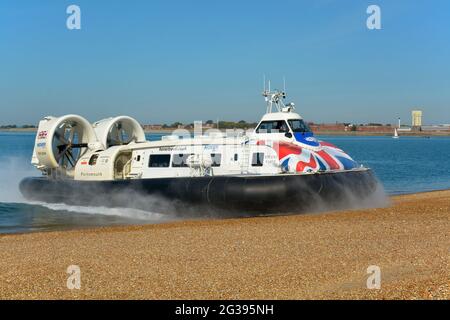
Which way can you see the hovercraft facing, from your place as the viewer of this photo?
facing the viewer and to the right of the viewer
